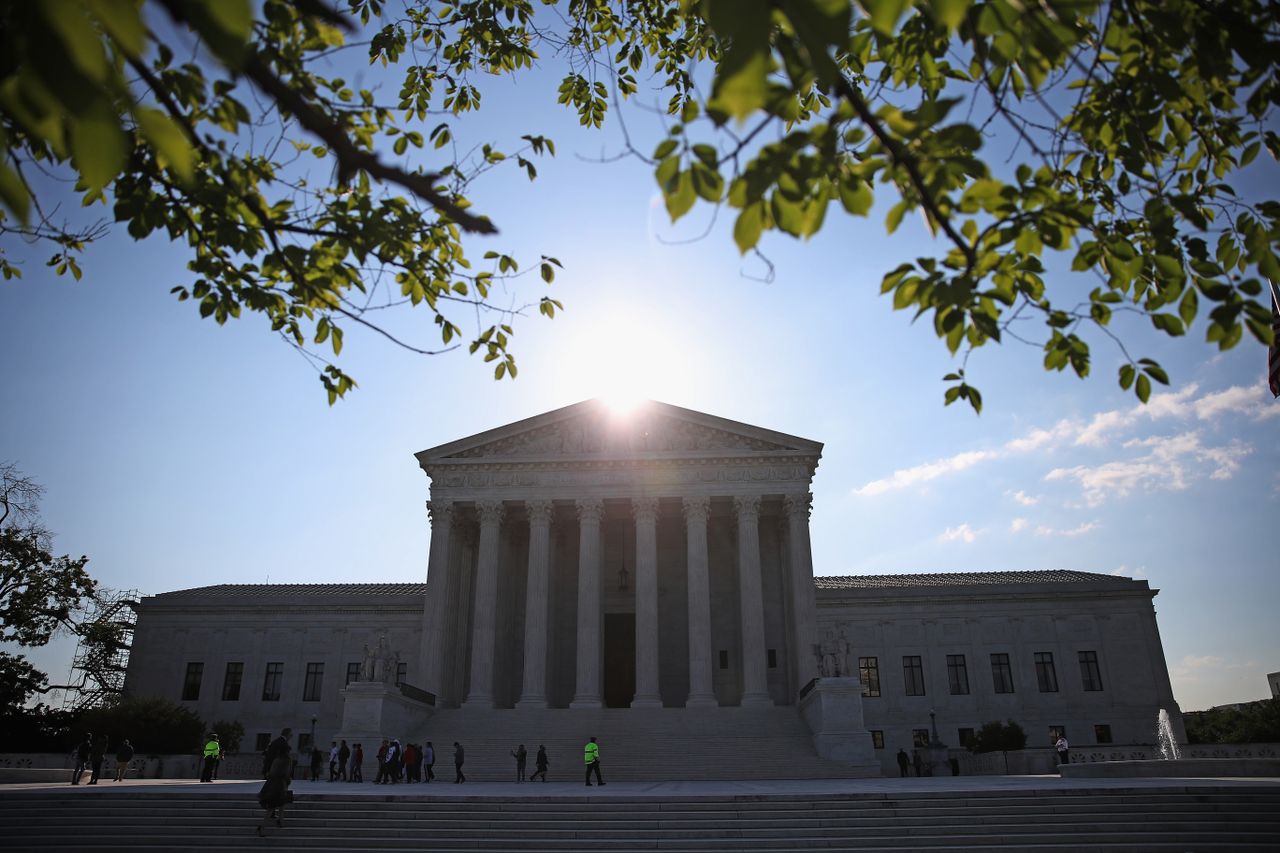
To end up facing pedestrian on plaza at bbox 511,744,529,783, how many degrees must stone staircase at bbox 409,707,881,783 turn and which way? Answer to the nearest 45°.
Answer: approximately 45° to its right

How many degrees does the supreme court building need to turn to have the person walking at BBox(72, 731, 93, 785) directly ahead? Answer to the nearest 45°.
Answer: approximately 45° to its right

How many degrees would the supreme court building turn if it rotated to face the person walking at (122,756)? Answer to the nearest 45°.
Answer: approximately 45° to its right

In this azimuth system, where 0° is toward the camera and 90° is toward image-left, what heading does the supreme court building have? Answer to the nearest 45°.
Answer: approximately 0°

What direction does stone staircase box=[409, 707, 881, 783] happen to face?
toward the camera

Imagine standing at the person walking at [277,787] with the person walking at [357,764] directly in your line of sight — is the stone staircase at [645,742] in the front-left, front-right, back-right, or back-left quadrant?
front-right

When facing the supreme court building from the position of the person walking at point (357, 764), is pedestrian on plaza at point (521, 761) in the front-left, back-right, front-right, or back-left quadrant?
front-right

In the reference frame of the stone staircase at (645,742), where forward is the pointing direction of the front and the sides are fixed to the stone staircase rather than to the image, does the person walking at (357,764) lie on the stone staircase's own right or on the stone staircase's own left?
on the stone staircase's own right

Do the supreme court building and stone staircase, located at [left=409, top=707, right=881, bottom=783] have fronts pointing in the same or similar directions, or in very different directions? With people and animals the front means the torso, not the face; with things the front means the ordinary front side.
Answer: same or similar directions

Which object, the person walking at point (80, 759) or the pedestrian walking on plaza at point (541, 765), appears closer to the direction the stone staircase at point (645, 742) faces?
the pedestrian walking on plaza

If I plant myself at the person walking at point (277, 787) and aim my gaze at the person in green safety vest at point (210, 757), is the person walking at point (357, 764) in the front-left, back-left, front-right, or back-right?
front-right

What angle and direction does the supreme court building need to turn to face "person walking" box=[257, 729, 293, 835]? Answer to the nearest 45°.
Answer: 0° — it already faces them

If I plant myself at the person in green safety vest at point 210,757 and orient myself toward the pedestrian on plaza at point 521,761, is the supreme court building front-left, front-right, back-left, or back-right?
front-left

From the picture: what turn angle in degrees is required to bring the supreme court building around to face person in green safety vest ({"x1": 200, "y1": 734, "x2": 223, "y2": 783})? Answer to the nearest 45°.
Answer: approximately 45° to its right

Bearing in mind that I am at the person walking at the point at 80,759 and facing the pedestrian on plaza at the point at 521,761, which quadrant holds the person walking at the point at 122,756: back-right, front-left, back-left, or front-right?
front-left

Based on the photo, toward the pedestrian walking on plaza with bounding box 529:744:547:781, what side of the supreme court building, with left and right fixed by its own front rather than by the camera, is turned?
front
